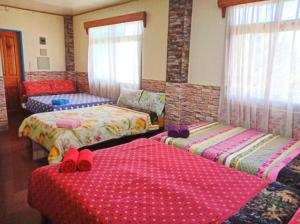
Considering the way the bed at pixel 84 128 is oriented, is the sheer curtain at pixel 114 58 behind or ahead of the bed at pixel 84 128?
behind

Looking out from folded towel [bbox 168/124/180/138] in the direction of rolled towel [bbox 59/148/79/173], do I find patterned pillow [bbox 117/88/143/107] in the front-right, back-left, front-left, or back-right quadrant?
back-right

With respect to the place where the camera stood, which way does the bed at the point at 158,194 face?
facing away from the viewer and to the left of the viewer

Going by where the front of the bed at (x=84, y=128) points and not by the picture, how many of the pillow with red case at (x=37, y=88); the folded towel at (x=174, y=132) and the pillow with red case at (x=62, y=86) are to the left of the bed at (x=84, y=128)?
1

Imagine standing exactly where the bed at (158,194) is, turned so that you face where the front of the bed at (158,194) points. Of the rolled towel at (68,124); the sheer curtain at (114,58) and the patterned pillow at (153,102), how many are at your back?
0

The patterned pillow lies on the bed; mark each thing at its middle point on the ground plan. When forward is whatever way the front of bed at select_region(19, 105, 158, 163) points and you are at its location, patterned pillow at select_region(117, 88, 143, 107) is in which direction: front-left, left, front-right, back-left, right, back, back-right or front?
back

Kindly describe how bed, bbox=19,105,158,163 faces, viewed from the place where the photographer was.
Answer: facing the viewer and to the left of the viewer

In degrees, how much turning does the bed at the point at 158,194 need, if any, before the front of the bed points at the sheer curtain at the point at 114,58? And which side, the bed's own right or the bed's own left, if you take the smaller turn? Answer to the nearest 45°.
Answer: approximately 45° to the bed's own right

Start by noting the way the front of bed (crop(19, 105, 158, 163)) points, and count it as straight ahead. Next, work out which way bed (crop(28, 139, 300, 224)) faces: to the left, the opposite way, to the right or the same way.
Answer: to the right

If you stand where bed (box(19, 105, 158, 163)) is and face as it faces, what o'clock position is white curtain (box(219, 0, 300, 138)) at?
The white curtain is roughly at 8 o'clock from the bed.

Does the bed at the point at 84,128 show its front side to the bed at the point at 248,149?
no

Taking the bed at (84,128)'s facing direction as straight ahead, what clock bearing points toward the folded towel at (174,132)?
The folded towel is roughly at 9 o'clock from the bed.

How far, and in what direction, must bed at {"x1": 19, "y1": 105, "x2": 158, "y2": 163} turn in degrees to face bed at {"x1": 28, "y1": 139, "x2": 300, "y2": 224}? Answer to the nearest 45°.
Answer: approximately 45° to its left

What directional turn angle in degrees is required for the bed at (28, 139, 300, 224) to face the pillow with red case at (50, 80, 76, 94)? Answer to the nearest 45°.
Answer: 0° — it already faces it
